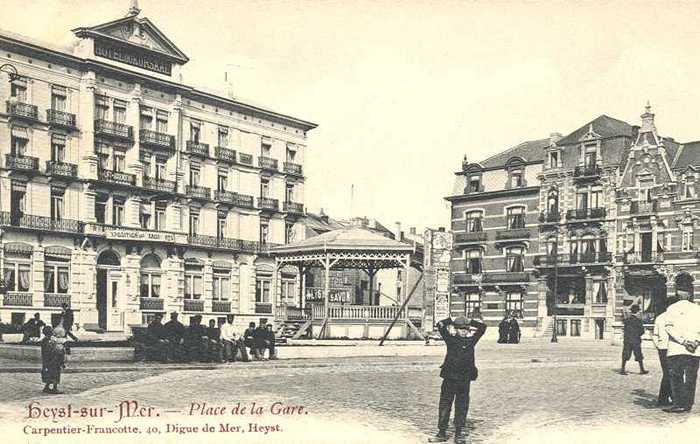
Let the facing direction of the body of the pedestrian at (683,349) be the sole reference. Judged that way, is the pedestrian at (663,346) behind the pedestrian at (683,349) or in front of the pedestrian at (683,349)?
in front

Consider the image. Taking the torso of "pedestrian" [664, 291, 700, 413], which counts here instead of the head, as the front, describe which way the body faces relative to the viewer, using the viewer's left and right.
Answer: facing away from the viewer and to the left of the viewer
